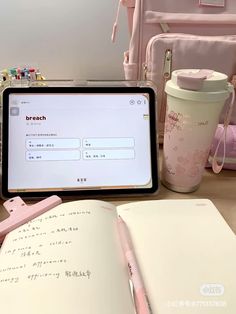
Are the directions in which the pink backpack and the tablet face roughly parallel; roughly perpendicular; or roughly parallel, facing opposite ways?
roughly parallel

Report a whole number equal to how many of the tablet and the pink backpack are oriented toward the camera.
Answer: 2

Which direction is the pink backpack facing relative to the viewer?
toward the camera

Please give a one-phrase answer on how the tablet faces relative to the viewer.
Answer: facing the viewer
